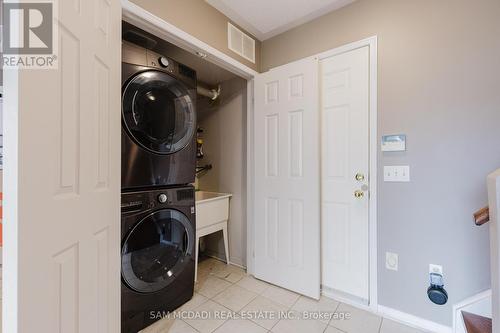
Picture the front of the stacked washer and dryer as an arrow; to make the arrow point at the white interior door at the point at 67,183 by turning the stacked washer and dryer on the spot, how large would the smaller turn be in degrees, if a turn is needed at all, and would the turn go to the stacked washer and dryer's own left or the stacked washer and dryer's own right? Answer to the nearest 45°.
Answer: approximately 45° to the stacked washer and dryer's own right

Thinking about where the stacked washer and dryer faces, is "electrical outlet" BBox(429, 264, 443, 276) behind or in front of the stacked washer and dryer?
in front

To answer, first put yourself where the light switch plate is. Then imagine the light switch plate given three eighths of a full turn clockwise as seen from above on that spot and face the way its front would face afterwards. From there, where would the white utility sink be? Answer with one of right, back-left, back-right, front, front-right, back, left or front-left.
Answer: front-left

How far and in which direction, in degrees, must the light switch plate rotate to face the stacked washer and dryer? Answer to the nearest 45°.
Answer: approximately 45° to its right

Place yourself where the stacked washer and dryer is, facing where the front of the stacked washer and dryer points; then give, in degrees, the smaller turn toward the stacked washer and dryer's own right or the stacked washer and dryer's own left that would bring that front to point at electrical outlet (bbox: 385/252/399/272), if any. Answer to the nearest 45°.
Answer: approximately 45° to the stacked washer and dryer's own left

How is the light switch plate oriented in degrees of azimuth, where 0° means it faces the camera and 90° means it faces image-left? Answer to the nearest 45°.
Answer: approximately 0°

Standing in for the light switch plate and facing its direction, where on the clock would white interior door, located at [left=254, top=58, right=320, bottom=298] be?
The white interior door is roughly at 3 o'clock from the light switch plate.

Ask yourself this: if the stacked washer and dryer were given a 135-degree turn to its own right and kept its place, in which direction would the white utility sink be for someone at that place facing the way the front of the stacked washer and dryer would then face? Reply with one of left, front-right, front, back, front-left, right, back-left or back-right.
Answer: back-right

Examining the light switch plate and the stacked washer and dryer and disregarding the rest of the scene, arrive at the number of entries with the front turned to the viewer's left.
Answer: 0

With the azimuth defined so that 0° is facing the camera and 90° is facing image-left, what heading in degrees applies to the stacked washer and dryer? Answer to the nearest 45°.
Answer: approximately 315°
